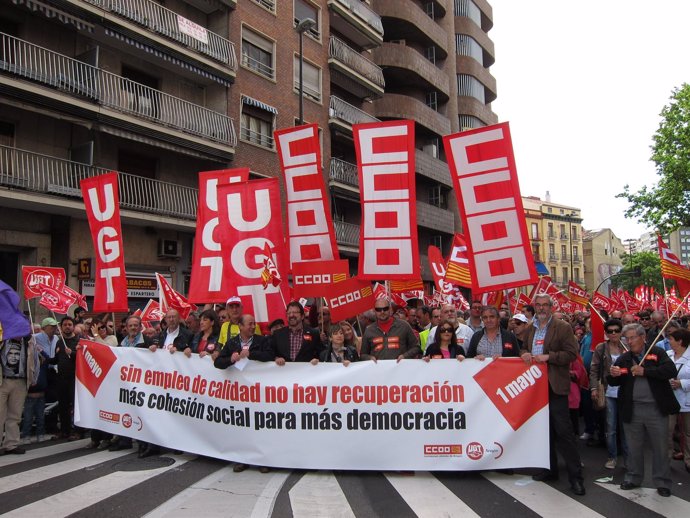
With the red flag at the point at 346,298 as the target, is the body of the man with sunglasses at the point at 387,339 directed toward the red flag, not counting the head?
no

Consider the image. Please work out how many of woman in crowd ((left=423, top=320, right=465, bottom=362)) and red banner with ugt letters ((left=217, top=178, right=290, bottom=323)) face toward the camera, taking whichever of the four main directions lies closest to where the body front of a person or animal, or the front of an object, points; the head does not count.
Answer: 2

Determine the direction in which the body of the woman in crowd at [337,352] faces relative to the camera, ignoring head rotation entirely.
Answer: toward the camera

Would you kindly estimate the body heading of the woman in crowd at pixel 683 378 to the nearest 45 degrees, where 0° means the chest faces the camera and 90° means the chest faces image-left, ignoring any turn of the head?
approximately 45°

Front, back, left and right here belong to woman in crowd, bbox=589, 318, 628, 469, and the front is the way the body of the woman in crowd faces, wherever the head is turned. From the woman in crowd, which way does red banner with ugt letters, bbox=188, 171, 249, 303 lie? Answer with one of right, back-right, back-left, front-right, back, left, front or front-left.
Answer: right

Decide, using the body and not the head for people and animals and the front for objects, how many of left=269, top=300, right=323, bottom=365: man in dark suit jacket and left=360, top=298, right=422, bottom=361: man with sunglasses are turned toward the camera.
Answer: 2

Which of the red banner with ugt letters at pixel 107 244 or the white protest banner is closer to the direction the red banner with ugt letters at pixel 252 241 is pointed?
the white protest banner

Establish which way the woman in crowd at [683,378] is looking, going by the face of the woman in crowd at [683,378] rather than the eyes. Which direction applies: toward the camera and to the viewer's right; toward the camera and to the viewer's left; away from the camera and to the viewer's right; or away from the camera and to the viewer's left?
toward the camera and to the viewer's left

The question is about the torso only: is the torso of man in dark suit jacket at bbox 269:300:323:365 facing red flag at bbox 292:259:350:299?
no

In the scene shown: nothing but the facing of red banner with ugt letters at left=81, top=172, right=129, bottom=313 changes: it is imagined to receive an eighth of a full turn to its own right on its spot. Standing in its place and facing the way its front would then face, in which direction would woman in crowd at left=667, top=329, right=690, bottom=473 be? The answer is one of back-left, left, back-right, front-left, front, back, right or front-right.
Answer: left

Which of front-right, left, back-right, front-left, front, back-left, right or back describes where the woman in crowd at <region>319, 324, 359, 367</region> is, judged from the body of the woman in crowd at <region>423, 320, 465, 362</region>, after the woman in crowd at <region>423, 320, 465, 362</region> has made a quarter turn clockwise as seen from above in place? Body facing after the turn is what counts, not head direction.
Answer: front

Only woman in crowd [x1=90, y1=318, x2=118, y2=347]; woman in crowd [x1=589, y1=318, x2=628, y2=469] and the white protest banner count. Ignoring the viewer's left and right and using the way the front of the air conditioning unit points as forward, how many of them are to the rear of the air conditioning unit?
0

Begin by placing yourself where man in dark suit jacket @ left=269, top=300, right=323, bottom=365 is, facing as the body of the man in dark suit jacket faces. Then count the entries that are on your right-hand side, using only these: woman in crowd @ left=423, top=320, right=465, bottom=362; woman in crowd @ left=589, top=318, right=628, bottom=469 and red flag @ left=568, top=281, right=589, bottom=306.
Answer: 0

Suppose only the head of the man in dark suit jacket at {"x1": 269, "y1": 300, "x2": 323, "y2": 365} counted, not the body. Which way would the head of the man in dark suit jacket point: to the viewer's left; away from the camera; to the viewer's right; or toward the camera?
toward the camera

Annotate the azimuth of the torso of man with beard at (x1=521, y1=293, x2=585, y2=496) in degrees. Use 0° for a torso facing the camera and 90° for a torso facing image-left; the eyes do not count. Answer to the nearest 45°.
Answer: approximately 45°

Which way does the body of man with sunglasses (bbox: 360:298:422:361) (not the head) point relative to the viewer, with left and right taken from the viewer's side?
facing the viewer

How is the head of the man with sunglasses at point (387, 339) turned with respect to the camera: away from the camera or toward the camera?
toward the camera
